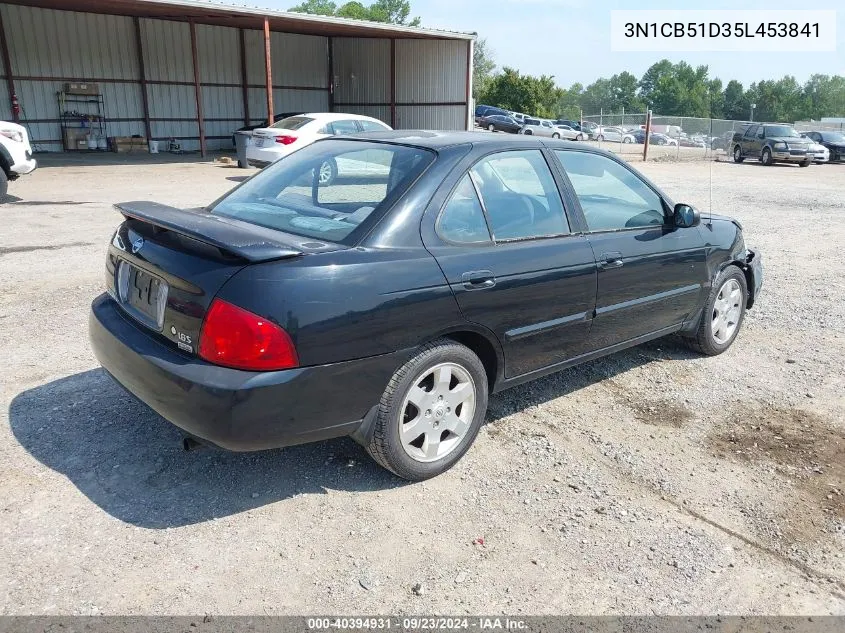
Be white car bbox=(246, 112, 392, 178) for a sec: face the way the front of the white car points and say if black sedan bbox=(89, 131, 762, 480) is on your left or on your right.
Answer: on your right

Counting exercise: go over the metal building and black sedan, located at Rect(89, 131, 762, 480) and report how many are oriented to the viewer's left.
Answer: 0

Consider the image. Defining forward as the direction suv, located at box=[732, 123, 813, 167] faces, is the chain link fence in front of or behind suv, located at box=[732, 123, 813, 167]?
behind

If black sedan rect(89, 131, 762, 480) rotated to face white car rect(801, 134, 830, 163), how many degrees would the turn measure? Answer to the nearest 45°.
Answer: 0° — it already faces it

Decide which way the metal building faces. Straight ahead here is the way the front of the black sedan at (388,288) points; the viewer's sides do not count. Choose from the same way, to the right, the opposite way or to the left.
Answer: to the right

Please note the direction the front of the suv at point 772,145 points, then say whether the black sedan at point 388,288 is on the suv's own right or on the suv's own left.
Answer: on the suv's own right

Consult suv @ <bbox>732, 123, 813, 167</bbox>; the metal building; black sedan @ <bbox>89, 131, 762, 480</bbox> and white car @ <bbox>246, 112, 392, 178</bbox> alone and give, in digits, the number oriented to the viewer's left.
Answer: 0

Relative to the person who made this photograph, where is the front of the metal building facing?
facing the viewer and to the right of the viewer

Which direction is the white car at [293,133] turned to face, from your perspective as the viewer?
facing away from the viewer and to the right of the viewer

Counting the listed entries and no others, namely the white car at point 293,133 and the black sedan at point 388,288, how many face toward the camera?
0

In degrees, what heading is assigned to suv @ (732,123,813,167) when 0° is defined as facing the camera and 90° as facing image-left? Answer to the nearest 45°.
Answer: approximately 315°

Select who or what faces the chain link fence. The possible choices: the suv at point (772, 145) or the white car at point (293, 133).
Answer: the white car

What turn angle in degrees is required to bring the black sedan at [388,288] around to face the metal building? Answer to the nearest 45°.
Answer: approximately 45° to its left

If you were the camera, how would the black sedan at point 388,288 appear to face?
facing away from the viewer and to the right of the viewer

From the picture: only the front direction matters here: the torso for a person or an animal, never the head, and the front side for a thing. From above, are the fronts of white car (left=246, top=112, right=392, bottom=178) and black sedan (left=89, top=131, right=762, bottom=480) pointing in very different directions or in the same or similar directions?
same or similar directions

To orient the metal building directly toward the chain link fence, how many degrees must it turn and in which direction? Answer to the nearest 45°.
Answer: approximately 45° to its left

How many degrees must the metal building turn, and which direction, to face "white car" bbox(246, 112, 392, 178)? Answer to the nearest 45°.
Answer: approximately 45° to its right

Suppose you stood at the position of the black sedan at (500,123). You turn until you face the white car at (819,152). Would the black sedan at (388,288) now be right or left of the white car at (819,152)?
right
